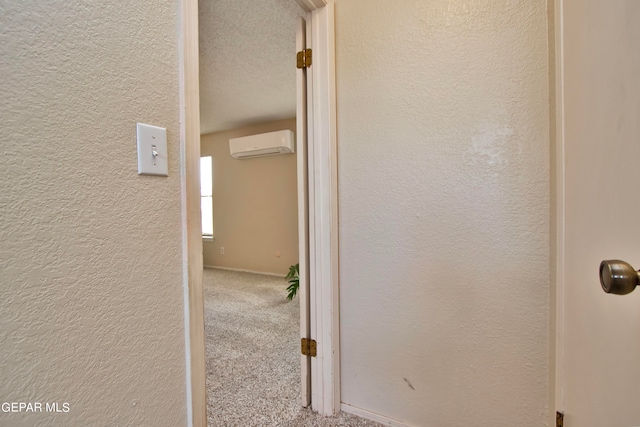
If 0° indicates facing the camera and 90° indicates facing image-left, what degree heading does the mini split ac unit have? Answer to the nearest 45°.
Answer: approximately 45°
